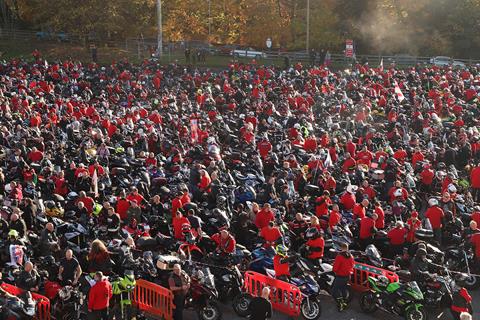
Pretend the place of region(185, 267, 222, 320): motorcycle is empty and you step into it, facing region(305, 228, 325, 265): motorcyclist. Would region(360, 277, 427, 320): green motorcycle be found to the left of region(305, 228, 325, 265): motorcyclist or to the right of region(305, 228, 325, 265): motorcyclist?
right

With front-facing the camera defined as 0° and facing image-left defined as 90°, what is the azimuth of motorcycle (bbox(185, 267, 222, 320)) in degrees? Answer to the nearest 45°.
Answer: approximately 315°

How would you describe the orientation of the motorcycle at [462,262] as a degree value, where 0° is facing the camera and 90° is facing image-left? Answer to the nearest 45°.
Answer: approximately 315°

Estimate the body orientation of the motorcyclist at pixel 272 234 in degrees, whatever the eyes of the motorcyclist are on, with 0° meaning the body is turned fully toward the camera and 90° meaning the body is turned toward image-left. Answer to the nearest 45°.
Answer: approximately 0°

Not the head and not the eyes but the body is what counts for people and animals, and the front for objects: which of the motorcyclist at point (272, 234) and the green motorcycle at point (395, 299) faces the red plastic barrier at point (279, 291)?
the motorcyclist

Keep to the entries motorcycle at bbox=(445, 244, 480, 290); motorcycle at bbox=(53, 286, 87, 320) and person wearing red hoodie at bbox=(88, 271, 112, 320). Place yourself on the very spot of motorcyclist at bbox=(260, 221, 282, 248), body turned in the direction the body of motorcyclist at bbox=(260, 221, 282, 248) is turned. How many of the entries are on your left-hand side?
1

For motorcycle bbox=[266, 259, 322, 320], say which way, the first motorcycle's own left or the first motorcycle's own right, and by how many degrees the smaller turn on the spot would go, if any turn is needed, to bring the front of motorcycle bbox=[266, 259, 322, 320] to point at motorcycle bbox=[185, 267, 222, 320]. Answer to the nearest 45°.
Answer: approximately 135° to the first motorcycle's own right

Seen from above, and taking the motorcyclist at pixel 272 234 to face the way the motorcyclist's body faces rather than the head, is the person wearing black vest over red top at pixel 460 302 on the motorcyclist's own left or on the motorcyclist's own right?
on the motorcyclist's own left

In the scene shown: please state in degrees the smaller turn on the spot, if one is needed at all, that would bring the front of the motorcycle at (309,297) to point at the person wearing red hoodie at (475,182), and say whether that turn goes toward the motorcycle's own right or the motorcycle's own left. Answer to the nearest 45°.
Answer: approximately 90° to the motorcycle's own left

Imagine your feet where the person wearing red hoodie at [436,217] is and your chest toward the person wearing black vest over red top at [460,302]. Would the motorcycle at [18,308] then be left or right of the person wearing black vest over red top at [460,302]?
right

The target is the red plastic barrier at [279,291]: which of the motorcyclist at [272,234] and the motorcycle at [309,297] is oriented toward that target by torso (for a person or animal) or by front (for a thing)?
the motorcyclist
